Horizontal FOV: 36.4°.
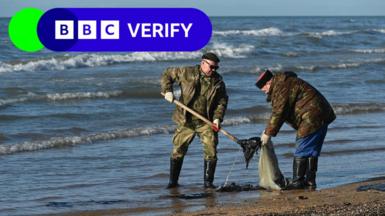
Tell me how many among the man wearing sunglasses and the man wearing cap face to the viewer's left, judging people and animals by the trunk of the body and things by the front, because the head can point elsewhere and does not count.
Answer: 1

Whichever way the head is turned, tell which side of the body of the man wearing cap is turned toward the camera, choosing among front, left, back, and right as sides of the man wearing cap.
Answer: left

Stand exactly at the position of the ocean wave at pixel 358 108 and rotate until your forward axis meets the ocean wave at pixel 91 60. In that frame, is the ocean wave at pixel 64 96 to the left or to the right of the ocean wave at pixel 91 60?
left

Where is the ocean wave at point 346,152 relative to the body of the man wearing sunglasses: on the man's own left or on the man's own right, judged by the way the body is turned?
on the man's own left

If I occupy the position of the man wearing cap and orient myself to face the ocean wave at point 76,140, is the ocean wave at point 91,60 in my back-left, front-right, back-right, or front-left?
front-right

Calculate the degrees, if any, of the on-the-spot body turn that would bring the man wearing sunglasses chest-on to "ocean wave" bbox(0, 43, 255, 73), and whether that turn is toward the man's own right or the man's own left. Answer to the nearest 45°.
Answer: approximately 135° to the man's own left

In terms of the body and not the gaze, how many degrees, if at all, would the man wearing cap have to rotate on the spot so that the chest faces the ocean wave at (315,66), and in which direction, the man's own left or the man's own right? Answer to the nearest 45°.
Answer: approximately 90° to the man's own right

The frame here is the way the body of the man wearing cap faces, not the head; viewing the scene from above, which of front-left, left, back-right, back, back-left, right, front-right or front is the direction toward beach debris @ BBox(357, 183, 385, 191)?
back

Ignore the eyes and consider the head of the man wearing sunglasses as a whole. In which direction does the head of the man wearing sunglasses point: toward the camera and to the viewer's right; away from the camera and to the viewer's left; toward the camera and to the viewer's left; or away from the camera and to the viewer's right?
toward the camera and to the viewer's right

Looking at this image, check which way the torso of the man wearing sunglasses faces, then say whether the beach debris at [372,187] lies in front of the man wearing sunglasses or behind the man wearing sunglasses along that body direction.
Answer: in front

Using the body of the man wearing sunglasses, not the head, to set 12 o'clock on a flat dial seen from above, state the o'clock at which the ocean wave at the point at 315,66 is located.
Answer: The ocean wave is roughly at 8 o'clock from the man wearing sunglasses.

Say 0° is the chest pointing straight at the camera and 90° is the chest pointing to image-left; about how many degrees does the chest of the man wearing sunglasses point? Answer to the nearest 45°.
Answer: approximately 315°
